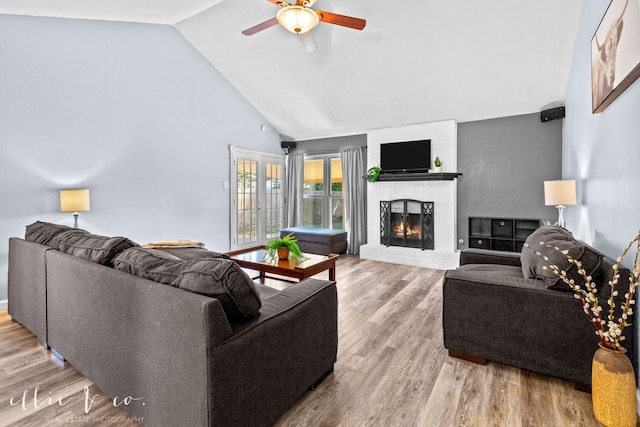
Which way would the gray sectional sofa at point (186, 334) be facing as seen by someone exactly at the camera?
facing away from the viewer and to the right of the viewer

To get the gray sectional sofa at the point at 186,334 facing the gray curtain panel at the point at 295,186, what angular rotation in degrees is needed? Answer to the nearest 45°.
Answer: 0° — it already faces it

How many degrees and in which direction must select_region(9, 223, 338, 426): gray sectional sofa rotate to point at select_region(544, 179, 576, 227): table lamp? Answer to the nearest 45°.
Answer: approximately 45° to its right

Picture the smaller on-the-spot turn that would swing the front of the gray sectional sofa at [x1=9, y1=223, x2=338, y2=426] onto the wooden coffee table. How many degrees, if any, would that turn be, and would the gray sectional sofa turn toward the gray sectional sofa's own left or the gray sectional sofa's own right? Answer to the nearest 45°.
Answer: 0° — it already faces it

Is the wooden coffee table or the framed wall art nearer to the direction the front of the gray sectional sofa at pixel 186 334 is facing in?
the wooden coffee table

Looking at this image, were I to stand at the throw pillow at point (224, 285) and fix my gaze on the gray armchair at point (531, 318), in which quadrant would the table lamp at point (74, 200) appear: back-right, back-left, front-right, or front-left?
back-left

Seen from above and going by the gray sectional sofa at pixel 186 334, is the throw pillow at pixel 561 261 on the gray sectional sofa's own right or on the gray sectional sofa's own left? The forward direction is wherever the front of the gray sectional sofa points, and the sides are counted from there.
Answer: on the gray sectional sofa's own right

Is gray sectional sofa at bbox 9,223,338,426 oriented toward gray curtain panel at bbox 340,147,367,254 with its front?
yes
